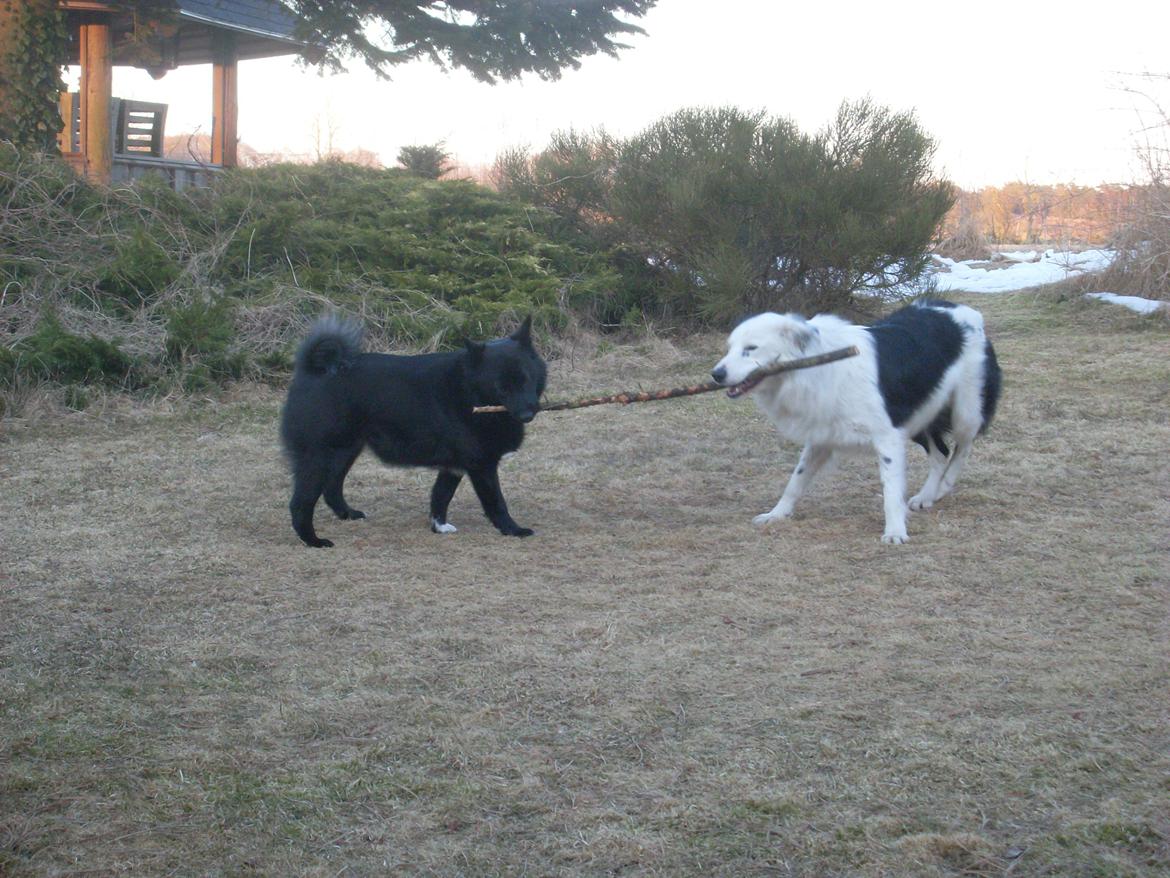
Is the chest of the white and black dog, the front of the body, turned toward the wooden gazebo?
no

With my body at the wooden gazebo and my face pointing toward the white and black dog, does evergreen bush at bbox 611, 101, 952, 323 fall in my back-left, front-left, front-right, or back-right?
front-left

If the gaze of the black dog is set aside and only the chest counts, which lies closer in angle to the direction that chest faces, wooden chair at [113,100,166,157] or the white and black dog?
the white and black dog

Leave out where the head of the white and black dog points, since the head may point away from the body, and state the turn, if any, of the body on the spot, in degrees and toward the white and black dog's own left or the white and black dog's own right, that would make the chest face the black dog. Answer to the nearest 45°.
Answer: approximately 45° to the white and black dog's own right

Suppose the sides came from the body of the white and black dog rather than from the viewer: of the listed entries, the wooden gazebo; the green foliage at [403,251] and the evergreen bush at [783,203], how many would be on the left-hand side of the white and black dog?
0

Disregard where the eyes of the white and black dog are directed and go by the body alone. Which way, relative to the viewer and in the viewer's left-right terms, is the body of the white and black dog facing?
facing the viewer and to the left of the viewer

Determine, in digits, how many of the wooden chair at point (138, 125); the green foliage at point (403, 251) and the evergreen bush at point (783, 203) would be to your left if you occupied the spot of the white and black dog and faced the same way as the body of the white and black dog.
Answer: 0

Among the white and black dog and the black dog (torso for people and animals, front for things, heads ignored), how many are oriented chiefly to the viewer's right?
1

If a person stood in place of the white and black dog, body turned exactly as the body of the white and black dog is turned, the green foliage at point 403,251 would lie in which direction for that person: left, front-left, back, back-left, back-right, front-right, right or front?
right

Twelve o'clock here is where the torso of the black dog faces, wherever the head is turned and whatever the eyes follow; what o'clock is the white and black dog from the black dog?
The white and black dog is roughly at 12 o'clock from the black dog.

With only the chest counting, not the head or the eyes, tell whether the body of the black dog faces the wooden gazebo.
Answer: no

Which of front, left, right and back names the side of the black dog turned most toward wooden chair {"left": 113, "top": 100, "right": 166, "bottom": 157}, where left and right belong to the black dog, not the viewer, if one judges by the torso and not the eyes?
left

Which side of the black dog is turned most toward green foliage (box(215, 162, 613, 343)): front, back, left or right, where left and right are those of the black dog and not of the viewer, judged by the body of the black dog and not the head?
left

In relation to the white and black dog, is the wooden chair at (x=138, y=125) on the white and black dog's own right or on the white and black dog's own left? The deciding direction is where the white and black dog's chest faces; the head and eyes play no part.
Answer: on the white and black dog's own right

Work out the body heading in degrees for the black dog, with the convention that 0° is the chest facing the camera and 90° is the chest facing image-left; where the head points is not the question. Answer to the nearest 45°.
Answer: approximately 270°

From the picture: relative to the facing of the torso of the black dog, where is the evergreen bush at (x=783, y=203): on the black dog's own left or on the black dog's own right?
on the black dog's own left

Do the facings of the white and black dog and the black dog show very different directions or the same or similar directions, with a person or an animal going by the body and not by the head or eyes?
very different directions
